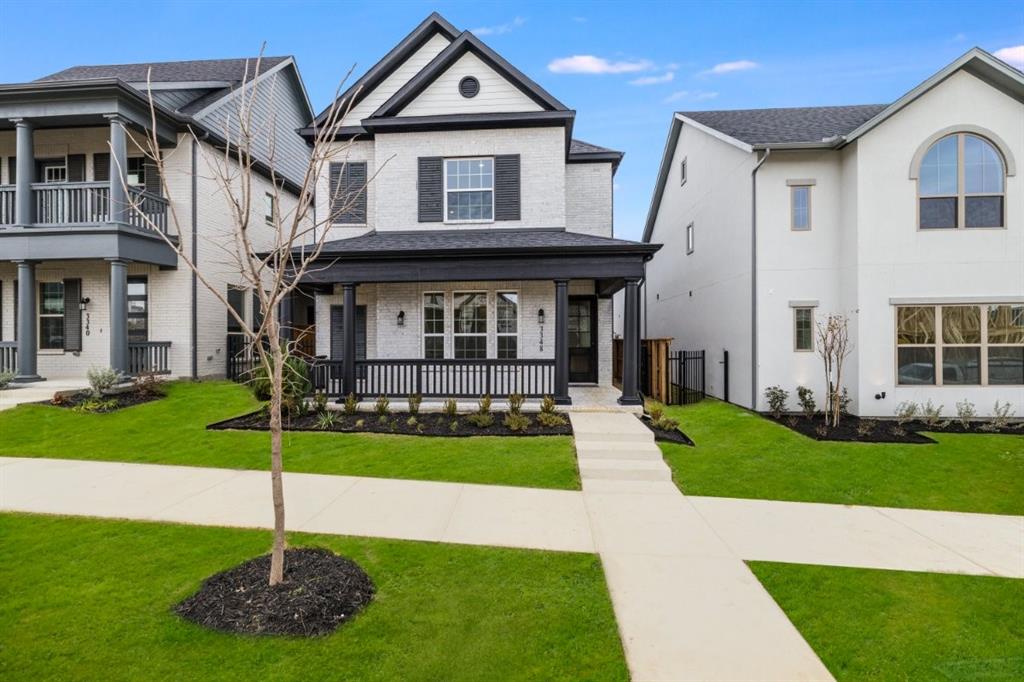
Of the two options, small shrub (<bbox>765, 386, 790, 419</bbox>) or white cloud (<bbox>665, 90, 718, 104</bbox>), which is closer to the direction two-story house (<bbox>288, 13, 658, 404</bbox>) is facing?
the small shrub

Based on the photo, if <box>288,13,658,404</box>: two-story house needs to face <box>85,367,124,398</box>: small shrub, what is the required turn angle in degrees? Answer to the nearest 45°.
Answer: approximately 90° to its right

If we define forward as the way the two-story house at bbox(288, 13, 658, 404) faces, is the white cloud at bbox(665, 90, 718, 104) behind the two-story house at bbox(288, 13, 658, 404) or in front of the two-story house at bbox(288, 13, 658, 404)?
behind

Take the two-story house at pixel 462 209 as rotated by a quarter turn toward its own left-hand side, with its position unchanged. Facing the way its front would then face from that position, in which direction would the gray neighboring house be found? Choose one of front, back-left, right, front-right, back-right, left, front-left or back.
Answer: back

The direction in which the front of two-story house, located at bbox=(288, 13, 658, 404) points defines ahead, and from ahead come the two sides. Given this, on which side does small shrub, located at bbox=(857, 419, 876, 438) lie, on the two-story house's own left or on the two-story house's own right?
on the two-story house's own left

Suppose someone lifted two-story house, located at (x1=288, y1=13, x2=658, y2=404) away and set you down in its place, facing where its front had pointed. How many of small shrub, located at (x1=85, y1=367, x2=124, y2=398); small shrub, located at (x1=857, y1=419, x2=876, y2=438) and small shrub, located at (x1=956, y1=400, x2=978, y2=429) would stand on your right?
1

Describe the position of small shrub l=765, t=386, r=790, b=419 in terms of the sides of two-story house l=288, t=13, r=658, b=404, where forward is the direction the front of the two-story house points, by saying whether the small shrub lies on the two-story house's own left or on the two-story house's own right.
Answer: on the two-story house's own left

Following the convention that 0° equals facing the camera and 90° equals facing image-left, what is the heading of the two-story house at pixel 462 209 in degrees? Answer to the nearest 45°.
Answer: approximately 0°

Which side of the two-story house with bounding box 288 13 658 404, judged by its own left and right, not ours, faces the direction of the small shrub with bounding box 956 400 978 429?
left
